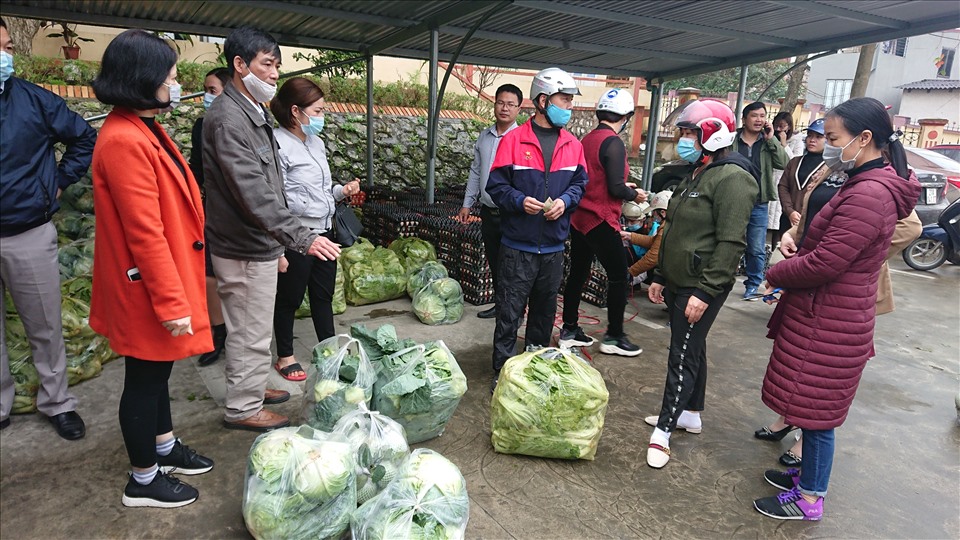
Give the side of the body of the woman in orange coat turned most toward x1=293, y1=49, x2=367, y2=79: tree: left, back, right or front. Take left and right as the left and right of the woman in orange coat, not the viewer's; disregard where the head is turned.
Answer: left

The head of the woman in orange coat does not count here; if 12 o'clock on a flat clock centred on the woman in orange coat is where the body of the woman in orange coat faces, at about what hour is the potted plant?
The potted plant is roughly at 9 o'clock from the woman in orange coat.

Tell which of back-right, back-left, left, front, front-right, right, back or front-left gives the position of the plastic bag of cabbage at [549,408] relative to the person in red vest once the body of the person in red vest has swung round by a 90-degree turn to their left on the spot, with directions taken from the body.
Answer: back-left

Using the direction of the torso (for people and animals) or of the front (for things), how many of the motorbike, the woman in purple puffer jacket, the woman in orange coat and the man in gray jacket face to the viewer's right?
2

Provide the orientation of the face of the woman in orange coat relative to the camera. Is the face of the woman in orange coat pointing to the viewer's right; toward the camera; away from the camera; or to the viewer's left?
to the viewer's right

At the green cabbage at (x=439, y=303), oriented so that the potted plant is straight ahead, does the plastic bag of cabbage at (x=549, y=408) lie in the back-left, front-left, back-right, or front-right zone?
back-left

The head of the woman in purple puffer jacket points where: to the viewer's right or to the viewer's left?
to the viewer's left

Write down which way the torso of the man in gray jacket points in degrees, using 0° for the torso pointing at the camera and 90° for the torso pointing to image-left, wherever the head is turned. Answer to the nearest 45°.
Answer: approximately 270°

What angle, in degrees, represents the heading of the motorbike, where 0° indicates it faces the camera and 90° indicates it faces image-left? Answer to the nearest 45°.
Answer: approximately 90°

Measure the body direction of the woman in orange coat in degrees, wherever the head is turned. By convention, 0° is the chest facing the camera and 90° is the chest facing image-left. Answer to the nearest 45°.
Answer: approximately 270°

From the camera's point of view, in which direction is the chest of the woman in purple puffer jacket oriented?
to the viewer's left

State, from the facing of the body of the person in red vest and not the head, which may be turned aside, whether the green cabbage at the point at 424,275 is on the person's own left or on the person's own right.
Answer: on the person's own left
